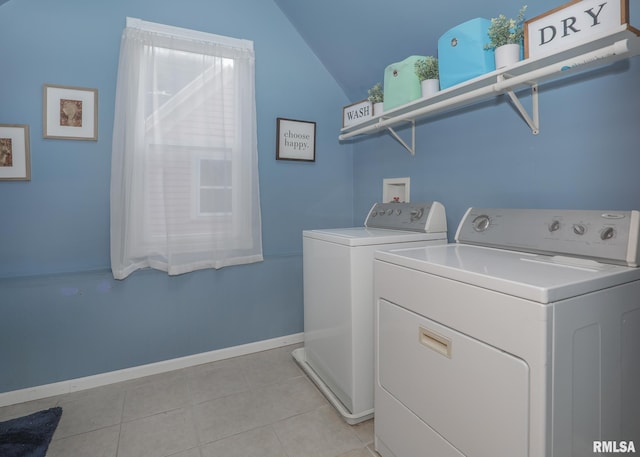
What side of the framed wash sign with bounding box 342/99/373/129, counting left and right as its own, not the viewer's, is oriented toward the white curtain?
front

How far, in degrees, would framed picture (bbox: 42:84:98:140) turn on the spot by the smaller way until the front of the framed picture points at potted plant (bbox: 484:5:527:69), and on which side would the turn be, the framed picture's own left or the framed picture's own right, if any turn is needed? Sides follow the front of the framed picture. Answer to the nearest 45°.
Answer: approximately 45° to the framed picture's own left

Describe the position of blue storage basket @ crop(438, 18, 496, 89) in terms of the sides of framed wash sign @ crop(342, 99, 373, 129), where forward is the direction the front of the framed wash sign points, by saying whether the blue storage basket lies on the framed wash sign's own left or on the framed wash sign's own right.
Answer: on the framed wash sign's own left

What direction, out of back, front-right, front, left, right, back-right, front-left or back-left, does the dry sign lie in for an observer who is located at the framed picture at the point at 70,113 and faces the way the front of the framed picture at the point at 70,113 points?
front-left

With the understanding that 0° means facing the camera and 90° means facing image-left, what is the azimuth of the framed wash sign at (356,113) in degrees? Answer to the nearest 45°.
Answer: approximately 45°

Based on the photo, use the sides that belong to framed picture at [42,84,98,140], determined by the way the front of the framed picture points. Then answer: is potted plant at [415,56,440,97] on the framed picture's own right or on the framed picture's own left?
on the framed picture's own left

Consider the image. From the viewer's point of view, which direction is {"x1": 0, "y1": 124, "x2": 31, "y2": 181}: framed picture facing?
toward the camera

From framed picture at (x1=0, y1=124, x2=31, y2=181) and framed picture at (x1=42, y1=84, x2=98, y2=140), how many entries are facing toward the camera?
2

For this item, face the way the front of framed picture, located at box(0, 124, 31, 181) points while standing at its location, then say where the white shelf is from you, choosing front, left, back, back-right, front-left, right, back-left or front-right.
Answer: front-left

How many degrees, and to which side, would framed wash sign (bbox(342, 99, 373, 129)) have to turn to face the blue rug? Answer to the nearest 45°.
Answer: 0° — it already faces it

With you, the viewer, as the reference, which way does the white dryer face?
facing the viewer and to the left of the viewer

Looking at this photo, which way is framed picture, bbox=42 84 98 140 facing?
toward the camera

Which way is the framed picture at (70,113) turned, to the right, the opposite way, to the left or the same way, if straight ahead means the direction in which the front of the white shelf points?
to the left

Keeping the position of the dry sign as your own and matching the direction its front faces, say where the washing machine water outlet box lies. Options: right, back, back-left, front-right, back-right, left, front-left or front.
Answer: right
